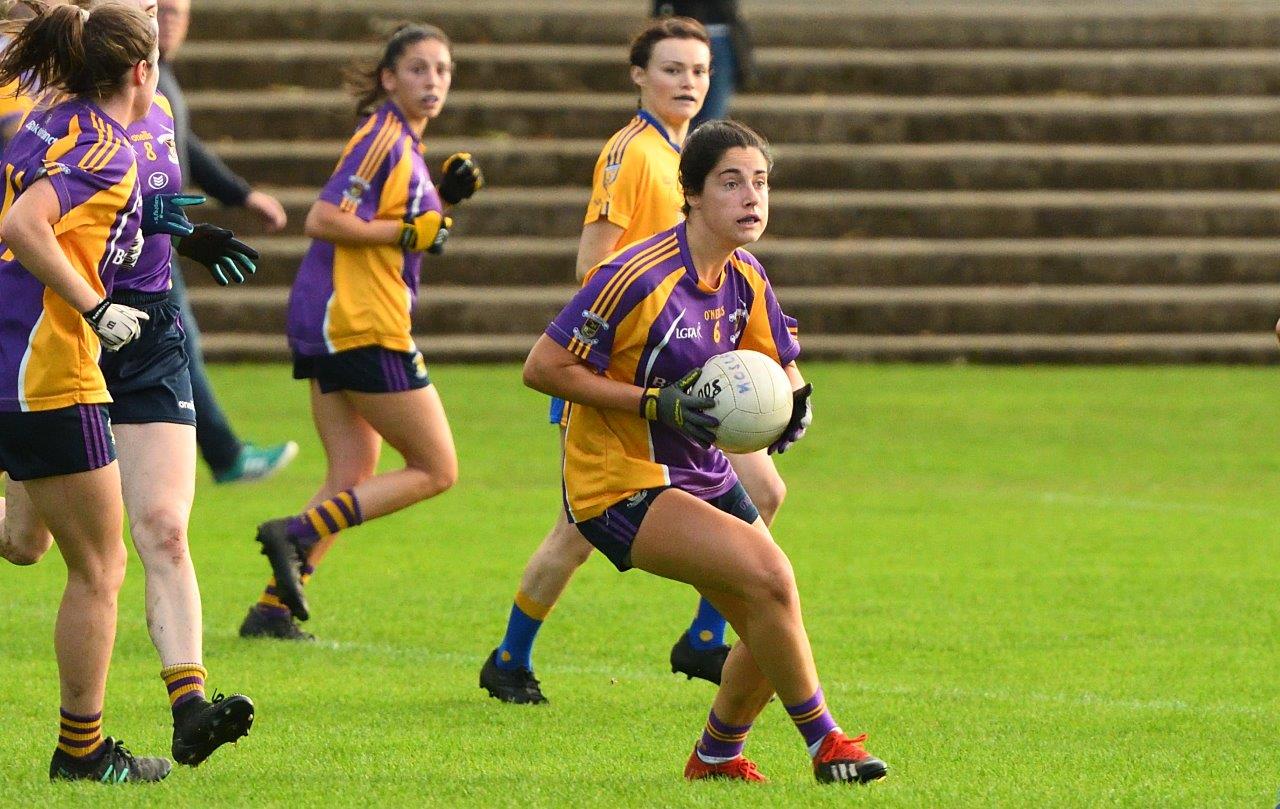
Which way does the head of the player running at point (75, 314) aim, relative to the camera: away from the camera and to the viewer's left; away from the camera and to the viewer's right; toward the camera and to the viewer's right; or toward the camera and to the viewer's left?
away from the camera and to the viewer's right

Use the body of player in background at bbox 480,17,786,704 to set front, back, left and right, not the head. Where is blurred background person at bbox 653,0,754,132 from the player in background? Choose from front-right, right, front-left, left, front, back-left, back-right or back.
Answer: back-left

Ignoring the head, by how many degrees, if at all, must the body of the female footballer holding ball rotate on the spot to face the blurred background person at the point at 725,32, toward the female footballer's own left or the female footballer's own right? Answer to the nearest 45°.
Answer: approximately 135° to the female footballer's own left

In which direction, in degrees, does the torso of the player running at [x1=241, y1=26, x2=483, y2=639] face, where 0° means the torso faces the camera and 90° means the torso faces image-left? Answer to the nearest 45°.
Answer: approximately 270°

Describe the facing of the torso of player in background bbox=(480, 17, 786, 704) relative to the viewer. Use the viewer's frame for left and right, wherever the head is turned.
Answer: facing the viewer and to the right of the viewer

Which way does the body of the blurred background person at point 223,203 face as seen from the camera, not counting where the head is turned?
to the viewer's right

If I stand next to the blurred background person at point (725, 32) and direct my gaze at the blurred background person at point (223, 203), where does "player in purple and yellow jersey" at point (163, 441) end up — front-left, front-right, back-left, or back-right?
front-left

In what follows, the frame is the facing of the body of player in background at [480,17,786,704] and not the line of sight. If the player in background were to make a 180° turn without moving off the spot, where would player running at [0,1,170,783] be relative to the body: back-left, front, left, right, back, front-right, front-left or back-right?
left
